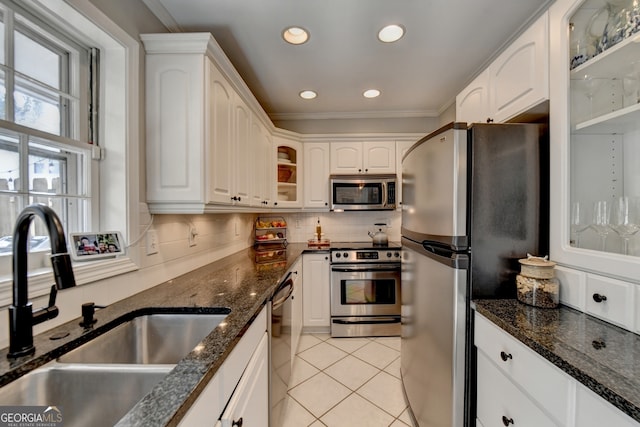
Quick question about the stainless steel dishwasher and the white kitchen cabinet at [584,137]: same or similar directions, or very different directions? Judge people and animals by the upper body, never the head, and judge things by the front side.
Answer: very different directions

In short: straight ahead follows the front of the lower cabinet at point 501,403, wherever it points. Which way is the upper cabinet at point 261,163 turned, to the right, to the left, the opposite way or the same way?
the opposite way

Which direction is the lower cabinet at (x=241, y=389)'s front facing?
to the viewer's right

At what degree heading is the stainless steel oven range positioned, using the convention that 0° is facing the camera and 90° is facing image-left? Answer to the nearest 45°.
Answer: approximately 0°

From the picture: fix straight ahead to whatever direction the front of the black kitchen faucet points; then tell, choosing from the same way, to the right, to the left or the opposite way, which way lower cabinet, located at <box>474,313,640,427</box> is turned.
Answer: the opposite way

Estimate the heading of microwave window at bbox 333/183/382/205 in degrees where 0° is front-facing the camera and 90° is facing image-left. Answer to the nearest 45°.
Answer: approximately 0°

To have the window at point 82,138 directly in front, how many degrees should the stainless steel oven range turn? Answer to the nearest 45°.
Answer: approximately 45° to its right

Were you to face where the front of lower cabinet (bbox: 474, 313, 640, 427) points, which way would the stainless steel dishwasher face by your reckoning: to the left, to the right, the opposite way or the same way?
the opposite way

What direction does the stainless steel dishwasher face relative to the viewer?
to the viewer's right

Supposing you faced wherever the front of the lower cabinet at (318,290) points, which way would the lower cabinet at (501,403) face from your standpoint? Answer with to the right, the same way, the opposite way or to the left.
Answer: to the right

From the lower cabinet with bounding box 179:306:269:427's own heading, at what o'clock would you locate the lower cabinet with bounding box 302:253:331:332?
the lower cabinet with bounding box 302:253:331:332 is roughly at 10 o'clock from the lower cabinet with bounding box 179:306:269:427.

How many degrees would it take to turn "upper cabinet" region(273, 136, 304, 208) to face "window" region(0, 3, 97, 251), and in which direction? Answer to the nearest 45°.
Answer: approximately 90° to its right

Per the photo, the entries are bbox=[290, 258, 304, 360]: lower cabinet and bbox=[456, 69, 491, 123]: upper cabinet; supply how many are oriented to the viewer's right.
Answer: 1
